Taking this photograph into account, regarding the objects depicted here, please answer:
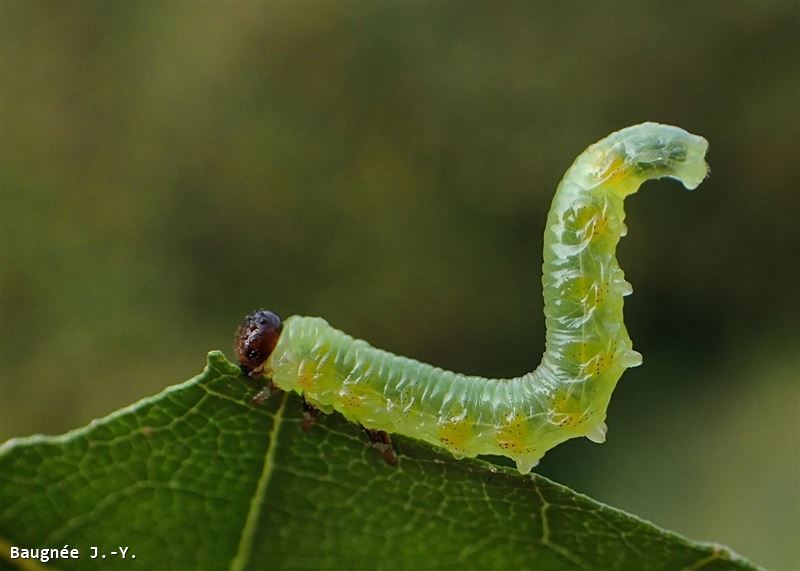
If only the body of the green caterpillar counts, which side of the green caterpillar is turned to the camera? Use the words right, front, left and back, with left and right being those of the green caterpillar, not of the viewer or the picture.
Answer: left
